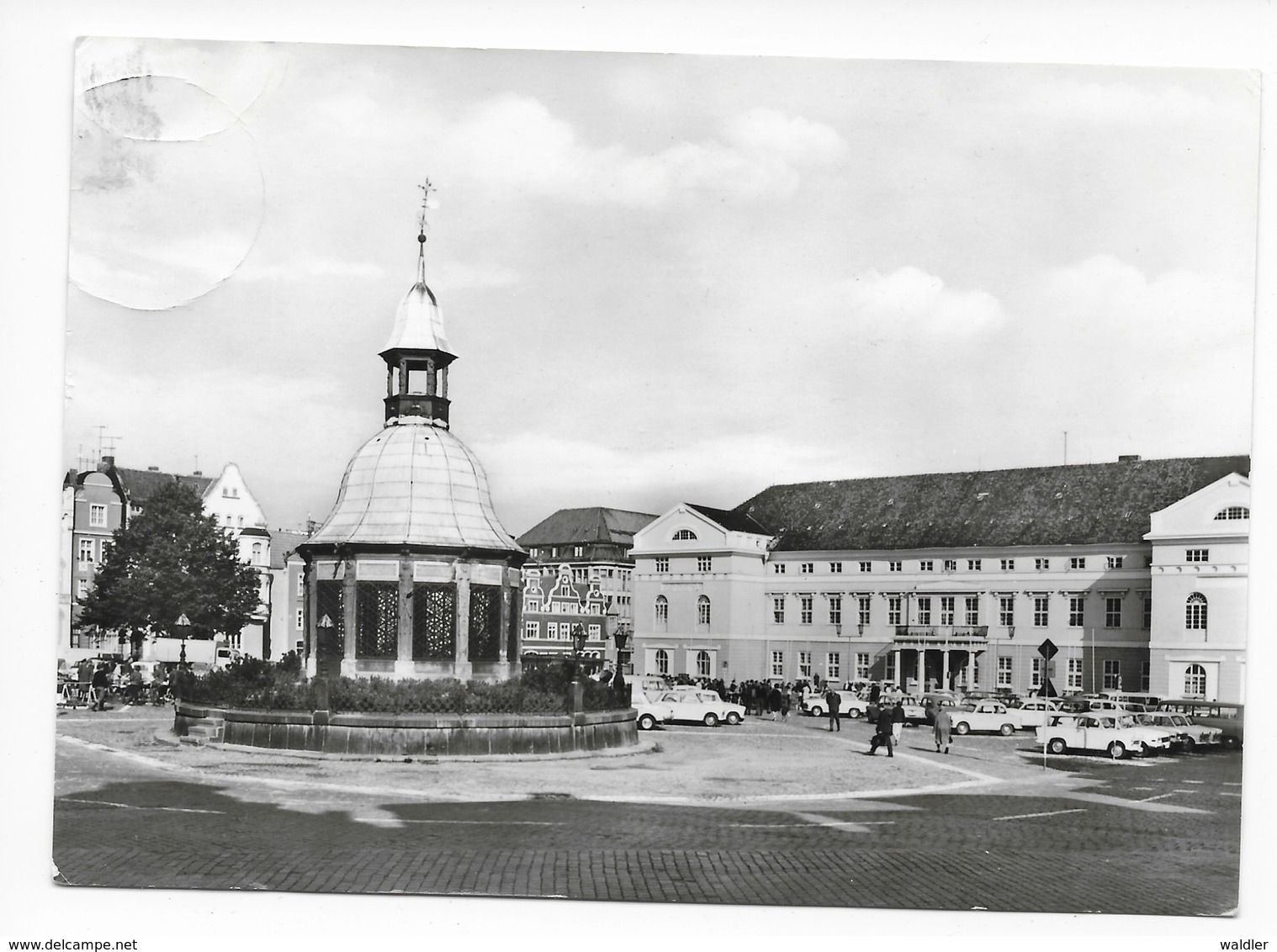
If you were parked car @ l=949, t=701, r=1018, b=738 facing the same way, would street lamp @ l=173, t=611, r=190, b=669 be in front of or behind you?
in front

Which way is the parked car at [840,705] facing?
to the viewer's left

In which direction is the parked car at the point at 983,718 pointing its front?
to the viewer's left

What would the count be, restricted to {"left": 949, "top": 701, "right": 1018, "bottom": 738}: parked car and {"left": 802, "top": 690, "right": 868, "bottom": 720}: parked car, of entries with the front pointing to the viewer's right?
0

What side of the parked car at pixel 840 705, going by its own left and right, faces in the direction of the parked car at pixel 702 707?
front
